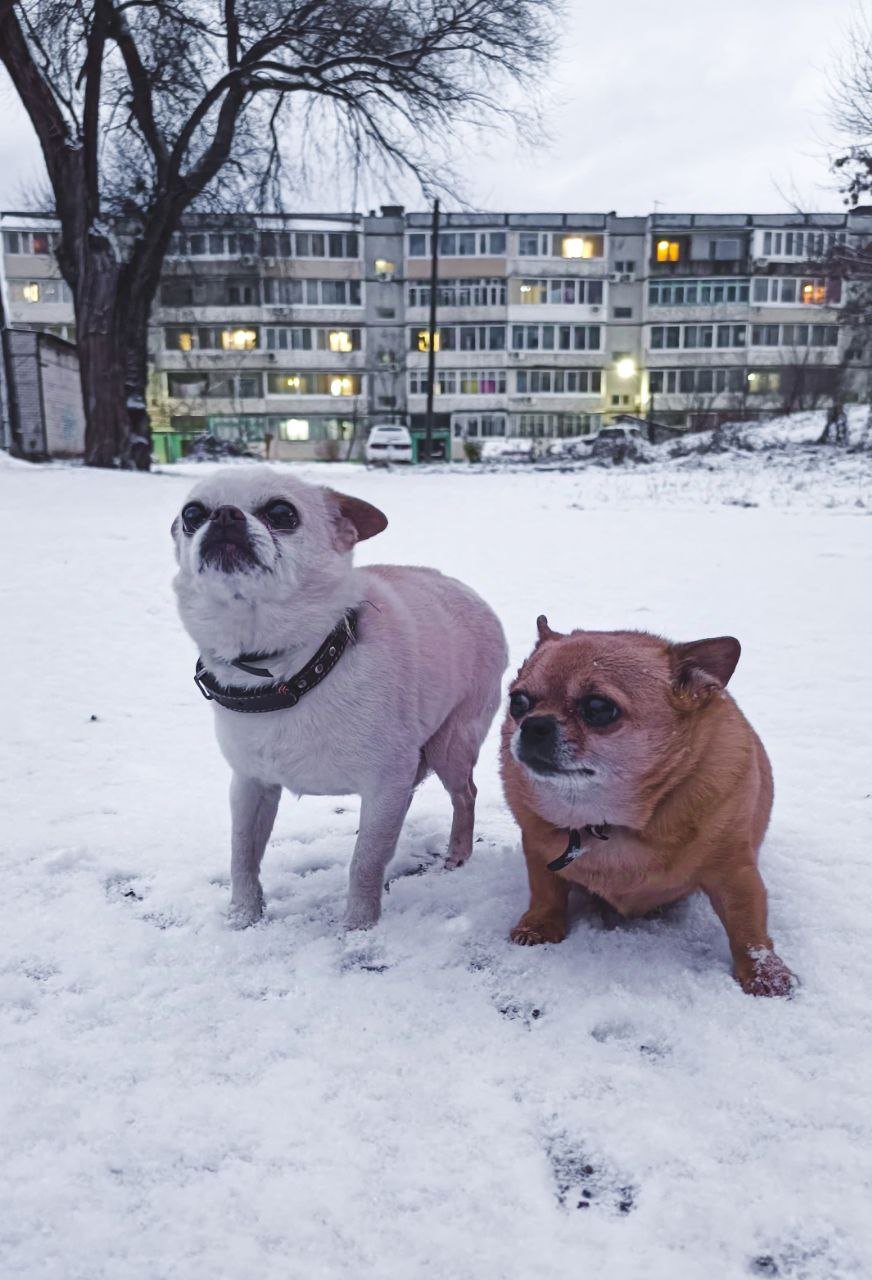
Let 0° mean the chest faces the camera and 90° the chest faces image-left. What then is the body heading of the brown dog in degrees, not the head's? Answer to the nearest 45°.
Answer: approximately 45°

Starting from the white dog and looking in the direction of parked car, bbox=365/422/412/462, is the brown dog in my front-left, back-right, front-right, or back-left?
back-right

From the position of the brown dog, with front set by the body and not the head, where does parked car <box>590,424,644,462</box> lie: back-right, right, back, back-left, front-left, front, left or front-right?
back-right

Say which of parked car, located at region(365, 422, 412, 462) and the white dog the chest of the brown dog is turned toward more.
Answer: the white dog

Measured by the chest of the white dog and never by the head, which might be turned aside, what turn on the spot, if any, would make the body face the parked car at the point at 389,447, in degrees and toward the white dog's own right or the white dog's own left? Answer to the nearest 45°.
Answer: approximately 135° to the white dog's own right

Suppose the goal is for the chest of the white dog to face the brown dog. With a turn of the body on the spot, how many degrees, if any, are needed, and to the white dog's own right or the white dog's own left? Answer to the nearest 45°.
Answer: approximately 90° to the white dog's own left

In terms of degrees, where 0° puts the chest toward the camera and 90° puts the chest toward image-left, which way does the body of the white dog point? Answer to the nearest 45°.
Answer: approximately 45°
